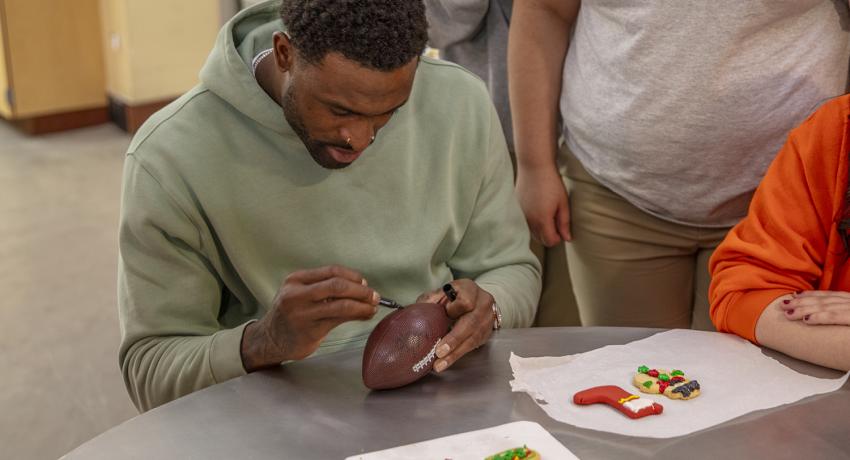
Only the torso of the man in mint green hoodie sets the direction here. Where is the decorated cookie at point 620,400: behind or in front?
in front

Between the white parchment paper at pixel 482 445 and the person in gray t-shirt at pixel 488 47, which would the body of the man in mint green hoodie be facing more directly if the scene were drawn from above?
the white parchment paper

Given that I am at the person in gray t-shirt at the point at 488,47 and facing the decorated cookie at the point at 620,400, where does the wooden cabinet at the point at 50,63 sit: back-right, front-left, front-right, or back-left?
back-right

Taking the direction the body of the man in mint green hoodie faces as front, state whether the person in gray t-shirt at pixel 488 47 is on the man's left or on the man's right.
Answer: on the man's left

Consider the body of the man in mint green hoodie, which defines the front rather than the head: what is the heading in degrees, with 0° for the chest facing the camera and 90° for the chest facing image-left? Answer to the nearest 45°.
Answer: approximately 315°

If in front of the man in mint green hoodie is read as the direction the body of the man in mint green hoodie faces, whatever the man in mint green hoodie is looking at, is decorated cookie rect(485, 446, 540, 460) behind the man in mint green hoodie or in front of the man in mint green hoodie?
in front
